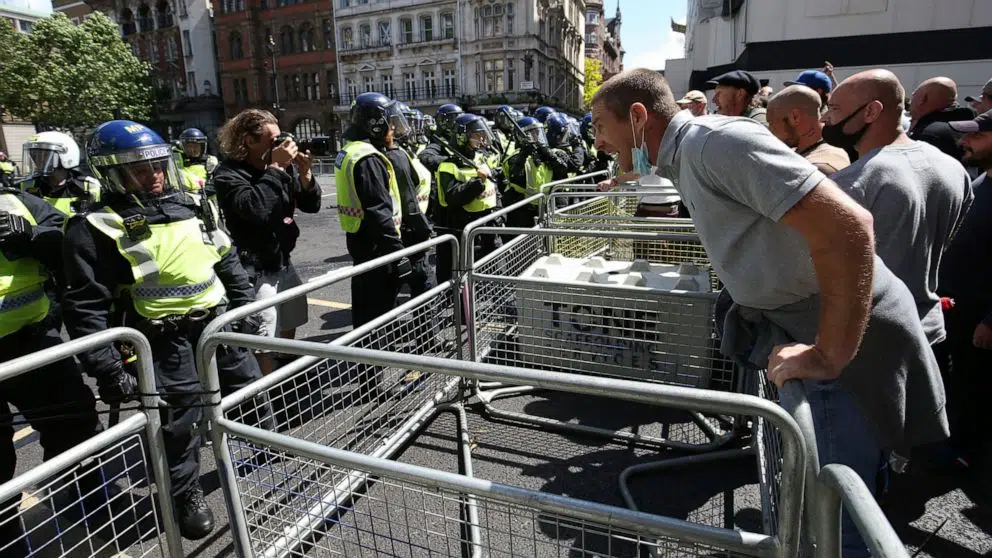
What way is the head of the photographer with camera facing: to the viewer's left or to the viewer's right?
to the viewer's right

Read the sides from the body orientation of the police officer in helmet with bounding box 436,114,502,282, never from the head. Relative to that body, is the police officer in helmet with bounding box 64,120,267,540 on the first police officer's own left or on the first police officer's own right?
on the first police officer's own right

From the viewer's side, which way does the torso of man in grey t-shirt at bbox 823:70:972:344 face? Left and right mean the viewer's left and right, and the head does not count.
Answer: facing away from the viewer and to the left of the viewer

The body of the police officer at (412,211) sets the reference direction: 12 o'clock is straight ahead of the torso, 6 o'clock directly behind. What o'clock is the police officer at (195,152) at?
the police officer at (195,152) is roughly at 8 o'clock from the police officer at (412,211).

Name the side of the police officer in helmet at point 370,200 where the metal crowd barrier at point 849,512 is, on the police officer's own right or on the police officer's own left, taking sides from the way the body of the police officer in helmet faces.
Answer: on the police officer's own right

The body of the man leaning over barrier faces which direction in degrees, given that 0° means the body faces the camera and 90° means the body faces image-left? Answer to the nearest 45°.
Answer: approximately 90°

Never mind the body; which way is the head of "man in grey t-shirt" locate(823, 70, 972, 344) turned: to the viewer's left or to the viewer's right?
to the viewer's left

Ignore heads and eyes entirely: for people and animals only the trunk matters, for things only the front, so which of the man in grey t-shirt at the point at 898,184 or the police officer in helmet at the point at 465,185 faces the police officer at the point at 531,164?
the man in grey t-shirt

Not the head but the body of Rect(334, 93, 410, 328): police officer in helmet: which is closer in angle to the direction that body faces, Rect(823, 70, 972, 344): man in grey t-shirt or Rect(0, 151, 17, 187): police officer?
the man in grey t-shirt

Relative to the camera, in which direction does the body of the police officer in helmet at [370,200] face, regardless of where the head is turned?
to the viewer's right

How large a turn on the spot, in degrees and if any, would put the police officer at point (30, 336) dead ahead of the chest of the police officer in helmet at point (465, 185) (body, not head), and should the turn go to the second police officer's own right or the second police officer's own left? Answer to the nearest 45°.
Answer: approximately 90° to the second police officer's own right
